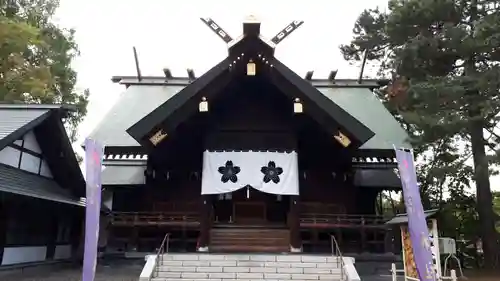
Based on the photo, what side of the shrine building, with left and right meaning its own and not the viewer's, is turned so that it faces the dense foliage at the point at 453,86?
left

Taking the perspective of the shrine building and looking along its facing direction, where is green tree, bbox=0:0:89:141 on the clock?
The green tree is roughly at 4 o'clock from the shrine building.

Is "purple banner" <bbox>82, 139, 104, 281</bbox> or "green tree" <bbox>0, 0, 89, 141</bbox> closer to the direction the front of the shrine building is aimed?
the purple banner

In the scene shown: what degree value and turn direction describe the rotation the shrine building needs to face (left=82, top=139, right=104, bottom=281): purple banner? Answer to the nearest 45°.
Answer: approximately 45° to its right

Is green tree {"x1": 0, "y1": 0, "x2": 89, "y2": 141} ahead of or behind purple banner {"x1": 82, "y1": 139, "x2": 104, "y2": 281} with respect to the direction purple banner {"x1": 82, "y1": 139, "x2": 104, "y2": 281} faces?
behind

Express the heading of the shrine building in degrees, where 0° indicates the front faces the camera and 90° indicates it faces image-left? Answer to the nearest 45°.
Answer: approximately 0°

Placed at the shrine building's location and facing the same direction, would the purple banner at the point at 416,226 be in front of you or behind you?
in front

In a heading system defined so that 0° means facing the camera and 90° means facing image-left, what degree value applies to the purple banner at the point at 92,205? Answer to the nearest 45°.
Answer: approximately 0°

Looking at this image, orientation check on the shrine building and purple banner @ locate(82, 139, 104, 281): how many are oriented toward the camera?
2

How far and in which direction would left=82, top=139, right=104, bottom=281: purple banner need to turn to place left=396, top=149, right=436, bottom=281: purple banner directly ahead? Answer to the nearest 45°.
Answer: approximately 90° to its left
